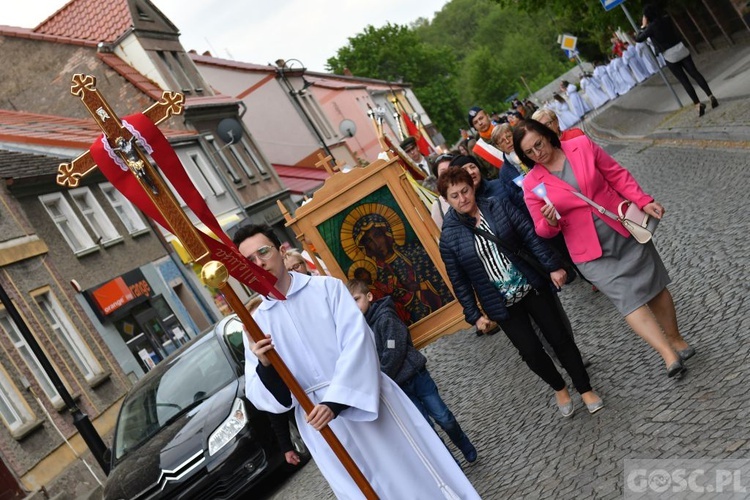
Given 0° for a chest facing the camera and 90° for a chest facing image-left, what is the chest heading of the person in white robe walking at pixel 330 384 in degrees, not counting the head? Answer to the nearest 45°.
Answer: approximately 45°

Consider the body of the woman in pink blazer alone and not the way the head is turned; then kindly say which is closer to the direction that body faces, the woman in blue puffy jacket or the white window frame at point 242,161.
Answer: the woman in blue puffy jacket

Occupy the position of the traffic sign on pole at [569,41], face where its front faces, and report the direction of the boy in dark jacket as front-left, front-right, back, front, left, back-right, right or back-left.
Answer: front

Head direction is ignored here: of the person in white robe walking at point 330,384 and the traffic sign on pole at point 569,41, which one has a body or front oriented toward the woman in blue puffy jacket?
the traffic sign on pole

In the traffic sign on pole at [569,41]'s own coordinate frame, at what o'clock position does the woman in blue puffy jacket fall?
The woman in blue puffy jacket is roughly at 12 o'clock from the traffic sign on pole.

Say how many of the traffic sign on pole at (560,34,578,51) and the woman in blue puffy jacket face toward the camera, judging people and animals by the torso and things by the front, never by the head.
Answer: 2

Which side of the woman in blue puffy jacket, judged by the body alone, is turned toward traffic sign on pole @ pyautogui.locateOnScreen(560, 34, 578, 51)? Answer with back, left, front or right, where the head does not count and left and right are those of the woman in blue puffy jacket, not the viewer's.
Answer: back

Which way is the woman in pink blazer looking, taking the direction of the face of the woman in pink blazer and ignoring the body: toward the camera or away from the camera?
toward the camera

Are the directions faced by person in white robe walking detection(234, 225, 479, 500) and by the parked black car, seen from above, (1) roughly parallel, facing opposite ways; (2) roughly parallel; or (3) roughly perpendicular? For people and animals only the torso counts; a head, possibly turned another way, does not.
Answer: roughly parallel

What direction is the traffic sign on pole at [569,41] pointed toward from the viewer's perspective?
toward the camera
